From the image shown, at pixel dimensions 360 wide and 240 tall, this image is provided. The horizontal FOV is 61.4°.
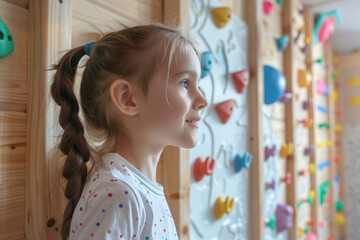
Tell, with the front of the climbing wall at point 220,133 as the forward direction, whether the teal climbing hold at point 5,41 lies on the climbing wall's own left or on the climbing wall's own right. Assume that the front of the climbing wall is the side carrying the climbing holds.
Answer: on the climbing wall's own right

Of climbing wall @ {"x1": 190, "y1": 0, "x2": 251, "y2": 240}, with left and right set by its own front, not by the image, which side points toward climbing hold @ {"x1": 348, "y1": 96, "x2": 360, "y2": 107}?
left

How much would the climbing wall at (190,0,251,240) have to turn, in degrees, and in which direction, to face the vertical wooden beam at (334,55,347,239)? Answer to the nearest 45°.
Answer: approximately 90° to its left

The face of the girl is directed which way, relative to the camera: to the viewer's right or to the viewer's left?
to the viewer's right

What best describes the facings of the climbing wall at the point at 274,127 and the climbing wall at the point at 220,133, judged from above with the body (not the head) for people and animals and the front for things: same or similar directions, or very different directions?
same or similar directions

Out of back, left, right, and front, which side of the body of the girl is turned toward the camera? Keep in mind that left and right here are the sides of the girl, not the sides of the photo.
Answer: right

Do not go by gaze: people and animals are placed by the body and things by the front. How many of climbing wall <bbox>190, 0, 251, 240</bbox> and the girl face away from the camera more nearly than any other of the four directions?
0

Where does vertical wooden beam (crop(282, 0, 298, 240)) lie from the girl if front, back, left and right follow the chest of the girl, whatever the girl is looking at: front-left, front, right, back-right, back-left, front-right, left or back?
front-left

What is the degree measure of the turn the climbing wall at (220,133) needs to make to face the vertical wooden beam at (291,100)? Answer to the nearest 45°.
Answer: approximately 90° to its left

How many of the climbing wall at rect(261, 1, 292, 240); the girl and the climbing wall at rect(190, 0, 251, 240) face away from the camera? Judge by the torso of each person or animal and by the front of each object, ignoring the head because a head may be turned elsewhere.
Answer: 0

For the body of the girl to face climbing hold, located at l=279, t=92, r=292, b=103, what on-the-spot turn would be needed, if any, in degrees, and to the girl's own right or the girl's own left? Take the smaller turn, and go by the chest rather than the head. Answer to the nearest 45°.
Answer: approximately 45° to the girl's own left

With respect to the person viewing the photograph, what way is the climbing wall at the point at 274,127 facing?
facing the viewer and to the right of the viewer
